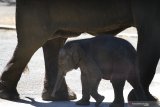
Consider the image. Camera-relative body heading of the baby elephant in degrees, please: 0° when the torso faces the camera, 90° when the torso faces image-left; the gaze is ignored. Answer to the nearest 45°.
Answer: approximately 90°

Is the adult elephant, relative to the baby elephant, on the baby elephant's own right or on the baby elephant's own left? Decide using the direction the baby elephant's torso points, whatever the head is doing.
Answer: on the baby elephant's own right
